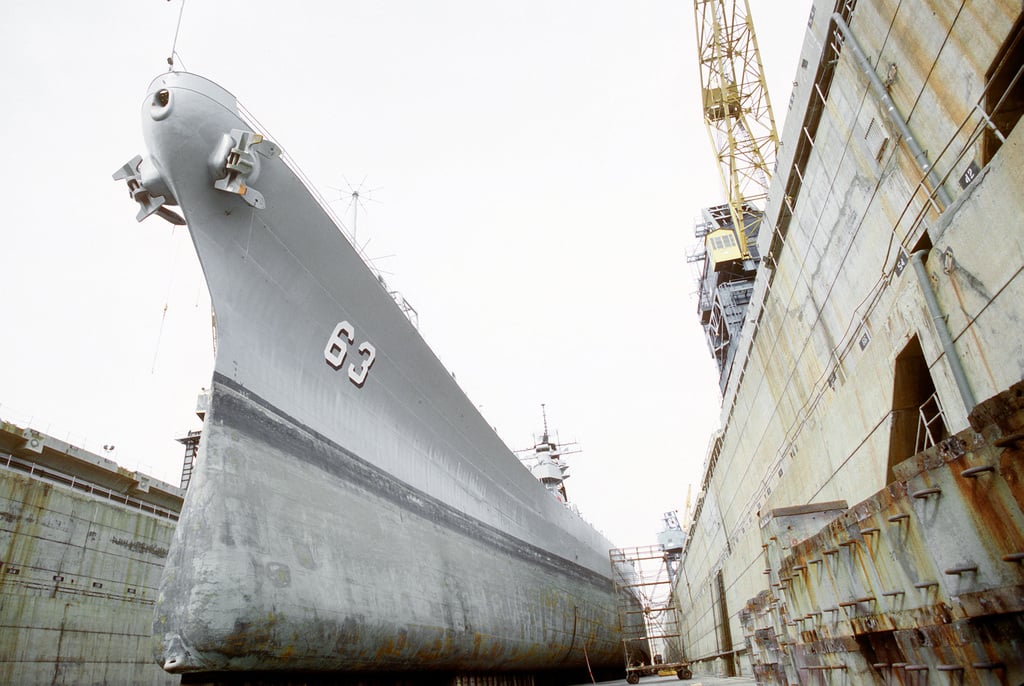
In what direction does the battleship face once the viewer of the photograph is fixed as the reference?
facing the viewer and to the left of the viewer
